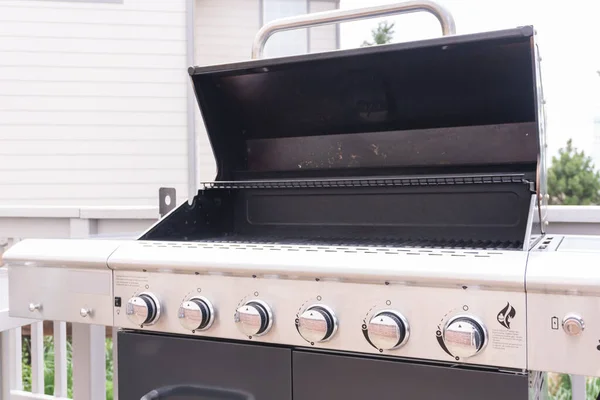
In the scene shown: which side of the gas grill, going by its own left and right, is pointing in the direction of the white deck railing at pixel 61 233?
right

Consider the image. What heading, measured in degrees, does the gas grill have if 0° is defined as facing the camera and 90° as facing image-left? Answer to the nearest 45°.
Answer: approximately 45°

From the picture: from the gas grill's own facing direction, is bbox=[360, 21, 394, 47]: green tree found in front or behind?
behind

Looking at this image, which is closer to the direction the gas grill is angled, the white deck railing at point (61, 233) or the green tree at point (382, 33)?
the white deck railing

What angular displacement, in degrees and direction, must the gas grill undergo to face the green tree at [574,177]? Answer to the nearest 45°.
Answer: approximately 180°
